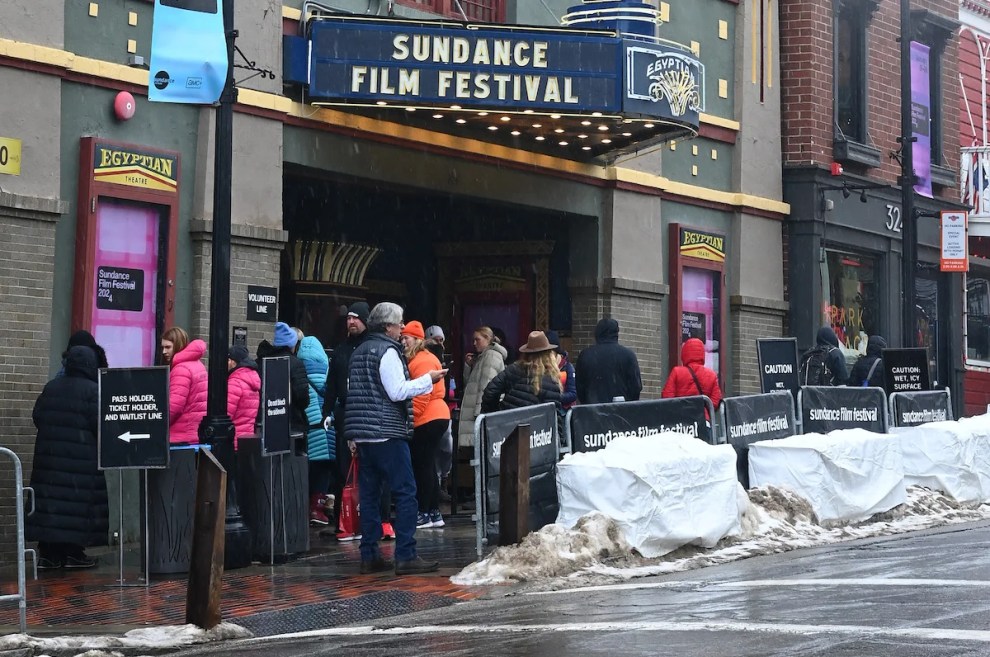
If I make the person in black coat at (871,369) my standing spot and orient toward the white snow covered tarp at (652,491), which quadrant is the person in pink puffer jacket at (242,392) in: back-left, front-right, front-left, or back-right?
front-right

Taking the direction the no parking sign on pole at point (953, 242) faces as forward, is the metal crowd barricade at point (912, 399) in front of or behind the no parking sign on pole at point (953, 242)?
in front

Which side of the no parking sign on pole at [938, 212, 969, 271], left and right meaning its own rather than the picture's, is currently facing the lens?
front

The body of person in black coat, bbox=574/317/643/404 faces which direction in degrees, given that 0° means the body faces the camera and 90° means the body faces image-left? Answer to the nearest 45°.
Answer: approximately 180°

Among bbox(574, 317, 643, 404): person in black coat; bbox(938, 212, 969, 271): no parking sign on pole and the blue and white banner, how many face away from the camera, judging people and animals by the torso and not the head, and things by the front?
1

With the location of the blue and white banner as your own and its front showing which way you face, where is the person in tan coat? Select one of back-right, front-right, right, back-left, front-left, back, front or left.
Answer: back-left

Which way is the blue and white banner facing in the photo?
toward the camera

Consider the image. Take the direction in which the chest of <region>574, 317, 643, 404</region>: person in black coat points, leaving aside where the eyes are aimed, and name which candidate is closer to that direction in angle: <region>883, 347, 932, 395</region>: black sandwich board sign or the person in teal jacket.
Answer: the black sandwich board sign

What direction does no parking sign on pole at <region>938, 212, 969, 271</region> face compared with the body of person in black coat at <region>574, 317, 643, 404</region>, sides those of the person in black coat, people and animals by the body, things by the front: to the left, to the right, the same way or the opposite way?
the opposite way

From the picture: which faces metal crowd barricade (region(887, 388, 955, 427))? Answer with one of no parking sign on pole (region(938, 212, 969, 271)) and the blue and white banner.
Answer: the no parking sign on pole

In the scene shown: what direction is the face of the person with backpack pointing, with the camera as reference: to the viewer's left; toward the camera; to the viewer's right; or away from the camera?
away from the camera

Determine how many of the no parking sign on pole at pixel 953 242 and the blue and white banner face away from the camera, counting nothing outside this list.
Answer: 0

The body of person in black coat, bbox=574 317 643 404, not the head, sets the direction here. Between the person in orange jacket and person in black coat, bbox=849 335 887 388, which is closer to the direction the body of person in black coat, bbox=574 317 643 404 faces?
the person in black coat

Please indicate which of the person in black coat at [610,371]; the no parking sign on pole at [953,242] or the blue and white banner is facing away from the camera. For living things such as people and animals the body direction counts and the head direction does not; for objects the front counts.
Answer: the person in black coat
